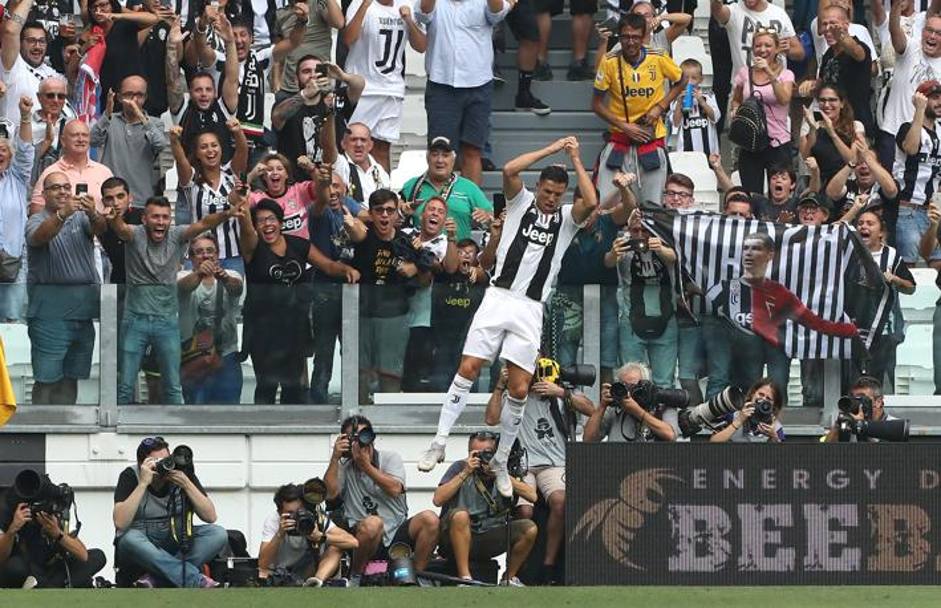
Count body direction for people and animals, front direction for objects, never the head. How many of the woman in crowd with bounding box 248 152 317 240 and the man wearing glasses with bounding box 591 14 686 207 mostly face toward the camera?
2

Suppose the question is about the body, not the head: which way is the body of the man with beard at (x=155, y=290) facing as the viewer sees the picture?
toward the camera

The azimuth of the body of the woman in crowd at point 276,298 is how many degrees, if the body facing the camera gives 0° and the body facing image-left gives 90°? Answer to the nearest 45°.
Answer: approximately 0°

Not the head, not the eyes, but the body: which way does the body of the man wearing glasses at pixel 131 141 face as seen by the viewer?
toward the camera

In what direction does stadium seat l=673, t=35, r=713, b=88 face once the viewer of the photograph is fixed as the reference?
facing the viewer
